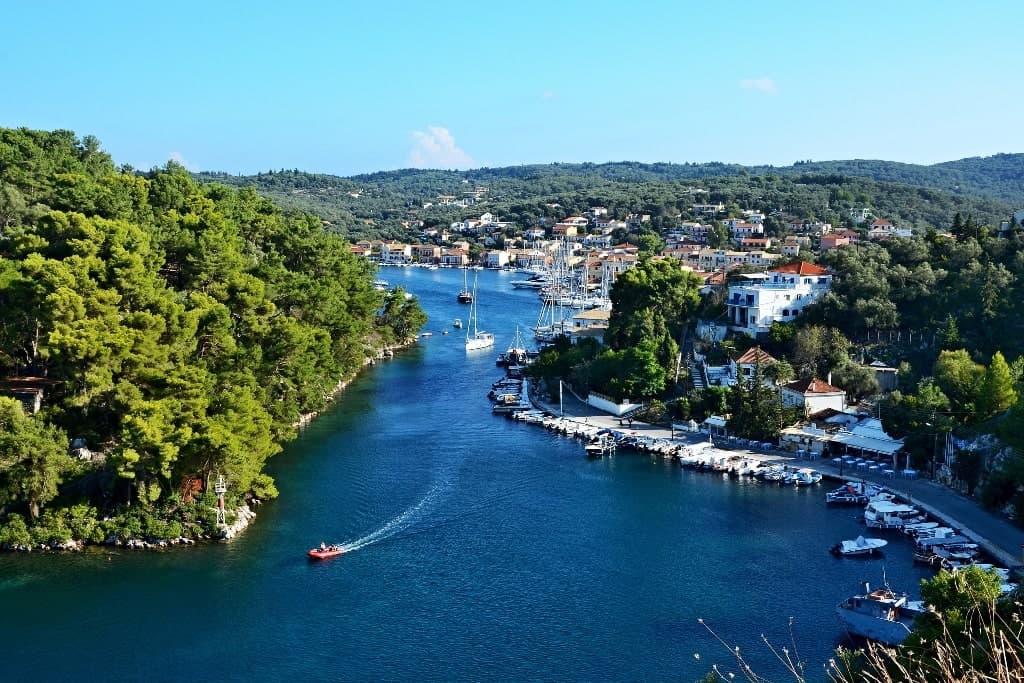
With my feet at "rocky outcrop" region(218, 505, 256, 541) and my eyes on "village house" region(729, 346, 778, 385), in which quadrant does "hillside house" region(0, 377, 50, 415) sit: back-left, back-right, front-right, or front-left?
back-left

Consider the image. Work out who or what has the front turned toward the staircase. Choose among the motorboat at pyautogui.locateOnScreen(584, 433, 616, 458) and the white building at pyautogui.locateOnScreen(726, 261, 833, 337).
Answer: the white building

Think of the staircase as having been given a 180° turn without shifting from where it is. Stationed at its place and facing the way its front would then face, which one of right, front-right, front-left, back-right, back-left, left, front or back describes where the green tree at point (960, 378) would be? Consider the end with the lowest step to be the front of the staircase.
back-right

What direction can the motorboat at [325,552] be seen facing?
to the viewer's left

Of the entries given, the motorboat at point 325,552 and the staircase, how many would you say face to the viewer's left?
1

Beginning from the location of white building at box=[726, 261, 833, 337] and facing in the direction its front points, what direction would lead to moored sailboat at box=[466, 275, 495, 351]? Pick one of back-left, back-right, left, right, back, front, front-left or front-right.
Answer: right

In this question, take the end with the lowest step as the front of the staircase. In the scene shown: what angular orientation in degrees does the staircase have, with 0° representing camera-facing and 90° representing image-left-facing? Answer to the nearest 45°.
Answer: approximately 0°

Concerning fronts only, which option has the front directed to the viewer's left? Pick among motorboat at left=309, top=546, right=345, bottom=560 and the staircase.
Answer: the motorboat

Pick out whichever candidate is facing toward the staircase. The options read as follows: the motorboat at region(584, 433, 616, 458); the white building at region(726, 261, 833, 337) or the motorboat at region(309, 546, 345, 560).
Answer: the white building
